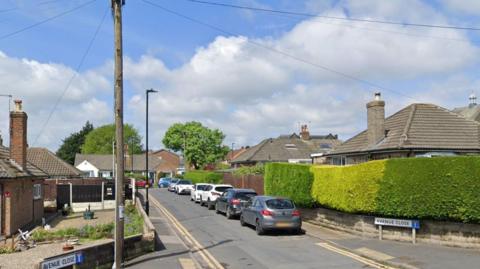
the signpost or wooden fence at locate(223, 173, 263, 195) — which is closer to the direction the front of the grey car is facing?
the wooden fence

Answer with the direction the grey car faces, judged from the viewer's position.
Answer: facing away from the viewer and to the left of the viewer

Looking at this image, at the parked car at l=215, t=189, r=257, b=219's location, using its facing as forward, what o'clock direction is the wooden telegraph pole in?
The wooden telegraph pole is roughly at 8 o'clock from the parked car.

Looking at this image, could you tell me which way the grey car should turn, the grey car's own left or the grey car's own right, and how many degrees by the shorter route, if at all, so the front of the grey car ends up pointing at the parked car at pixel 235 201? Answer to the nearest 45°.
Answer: approximately 45° to the grey car's own right

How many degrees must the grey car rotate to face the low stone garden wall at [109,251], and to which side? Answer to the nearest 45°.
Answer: approximately 90° to its left

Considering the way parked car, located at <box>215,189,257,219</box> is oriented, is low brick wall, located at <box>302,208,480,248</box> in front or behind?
behind

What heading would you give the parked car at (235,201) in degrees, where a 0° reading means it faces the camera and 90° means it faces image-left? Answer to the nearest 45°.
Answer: approximately 135°

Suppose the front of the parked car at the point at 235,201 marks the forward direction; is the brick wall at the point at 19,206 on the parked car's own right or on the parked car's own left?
on the parked car's own left
